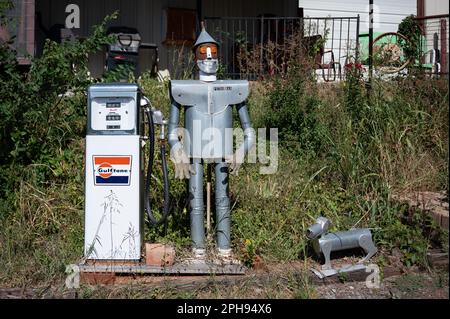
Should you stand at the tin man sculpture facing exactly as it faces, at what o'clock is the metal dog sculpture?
The metal dog sculpture is roughly at 9 o'clock from the tin man sculpture.

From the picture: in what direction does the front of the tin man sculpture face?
toward the camera

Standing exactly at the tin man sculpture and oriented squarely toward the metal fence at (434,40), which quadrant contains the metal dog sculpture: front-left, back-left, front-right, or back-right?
front-right

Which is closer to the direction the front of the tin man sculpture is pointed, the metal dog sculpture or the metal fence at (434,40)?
the metal dog sculpture

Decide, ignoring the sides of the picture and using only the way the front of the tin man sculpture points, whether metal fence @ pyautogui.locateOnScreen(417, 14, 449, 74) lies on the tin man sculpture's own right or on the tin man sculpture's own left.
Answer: on the tin man sculpture's own left
